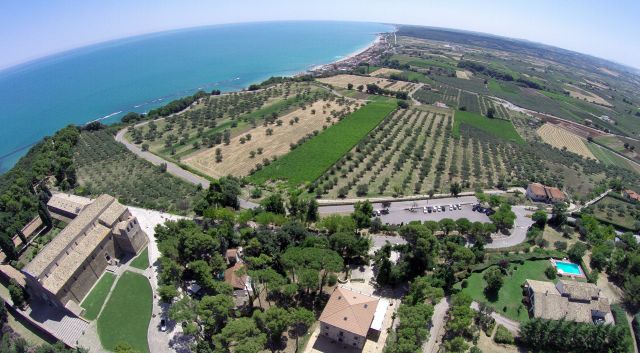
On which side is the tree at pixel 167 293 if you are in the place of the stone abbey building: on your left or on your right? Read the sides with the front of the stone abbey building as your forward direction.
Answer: on your left

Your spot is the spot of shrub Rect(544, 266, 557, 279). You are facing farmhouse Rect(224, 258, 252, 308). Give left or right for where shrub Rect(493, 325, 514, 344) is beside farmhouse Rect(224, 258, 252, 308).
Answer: left

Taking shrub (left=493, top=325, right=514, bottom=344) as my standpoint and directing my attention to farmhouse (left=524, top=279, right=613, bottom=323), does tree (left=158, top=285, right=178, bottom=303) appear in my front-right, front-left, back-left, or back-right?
back-left

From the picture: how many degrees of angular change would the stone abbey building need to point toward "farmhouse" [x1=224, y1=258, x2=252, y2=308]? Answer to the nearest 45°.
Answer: approximately 90° to its left

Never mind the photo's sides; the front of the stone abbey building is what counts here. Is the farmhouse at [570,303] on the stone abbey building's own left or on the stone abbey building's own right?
on the stone abbey building's own left
